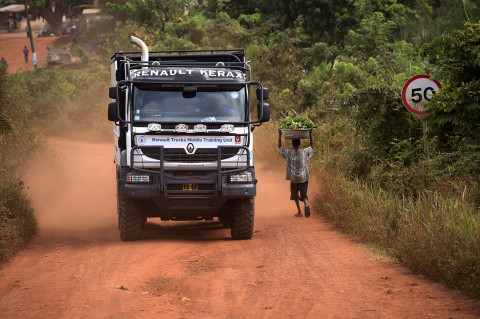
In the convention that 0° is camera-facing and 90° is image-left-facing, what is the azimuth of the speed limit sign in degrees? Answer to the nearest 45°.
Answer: approximately 0°

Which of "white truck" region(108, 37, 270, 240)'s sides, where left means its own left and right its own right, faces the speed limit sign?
left

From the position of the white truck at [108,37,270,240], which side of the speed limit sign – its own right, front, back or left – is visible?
right

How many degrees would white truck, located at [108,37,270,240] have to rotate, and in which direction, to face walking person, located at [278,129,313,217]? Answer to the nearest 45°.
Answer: approximately 135° to its left
